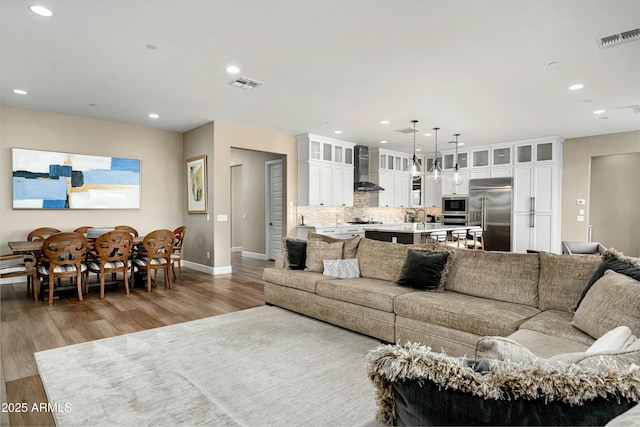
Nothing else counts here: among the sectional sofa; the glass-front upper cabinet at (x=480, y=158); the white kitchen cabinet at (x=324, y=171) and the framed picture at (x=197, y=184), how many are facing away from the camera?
0

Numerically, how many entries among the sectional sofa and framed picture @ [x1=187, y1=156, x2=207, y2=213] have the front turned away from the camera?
0

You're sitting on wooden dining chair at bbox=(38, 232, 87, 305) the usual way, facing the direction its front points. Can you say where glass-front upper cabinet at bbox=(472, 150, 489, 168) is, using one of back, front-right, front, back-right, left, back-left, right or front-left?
right

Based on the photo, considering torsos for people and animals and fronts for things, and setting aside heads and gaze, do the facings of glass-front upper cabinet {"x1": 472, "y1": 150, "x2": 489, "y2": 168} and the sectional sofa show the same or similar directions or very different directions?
same or similar directions

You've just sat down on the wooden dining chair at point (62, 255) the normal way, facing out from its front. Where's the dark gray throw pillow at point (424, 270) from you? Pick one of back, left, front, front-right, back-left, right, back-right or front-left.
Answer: back-right

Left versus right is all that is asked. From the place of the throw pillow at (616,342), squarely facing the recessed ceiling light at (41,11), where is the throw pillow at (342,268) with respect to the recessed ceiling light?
right

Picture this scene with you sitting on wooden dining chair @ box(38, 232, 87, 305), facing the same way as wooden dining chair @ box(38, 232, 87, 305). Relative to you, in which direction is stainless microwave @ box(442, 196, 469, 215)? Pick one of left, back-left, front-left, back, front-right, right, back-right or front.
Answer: right

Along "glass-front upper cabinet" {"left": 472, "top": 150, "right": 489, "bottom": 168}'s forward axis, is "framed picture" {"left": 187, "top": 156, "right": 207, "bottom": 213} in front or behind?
in front

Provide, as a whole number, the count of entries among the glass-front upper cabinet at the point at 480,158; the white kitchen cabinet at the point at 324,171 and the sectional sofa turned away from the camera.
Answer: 0

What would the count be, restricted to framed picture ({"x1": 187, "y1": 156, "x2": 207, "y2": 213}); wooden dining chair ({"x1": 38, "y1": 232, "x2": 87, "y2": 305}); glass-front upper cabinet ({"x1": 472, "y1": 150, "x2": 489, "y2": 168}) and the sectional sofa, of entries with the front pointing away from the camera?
1

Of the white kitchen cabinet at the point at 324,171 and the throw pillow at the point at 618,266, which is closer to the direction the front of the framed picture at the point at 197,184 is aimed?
the throw pillow

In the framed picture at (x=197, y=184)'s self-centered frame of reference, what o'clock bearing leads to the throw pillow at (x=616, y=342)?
The throw pillow is roughly at 10 o'clock from the framed picture.

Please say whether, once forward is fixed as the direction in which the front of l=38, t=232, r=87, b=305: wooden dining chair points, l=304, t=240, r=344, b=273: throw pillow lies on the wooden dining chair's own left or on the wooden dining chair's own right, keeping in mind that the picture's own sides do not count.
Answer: on the wooden dining chair's own right

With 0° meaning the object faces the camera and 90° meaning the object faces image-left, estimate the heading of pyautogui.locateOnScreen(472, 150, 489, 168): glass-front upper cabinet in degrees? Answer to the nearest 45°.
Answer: approximately 45°

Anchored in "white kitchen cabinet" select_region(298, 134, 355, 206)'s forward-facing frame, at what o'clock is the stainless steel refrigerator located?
The stainless steel refrigerator is roughly at 10 o'clock from the white kitchen cabinet.

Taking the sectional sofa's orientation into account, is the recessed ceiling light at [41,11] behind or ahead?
ahead

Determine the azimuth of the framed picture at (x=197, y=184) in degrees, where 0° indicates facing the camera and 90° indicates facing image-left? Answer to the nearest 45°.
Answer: approximately 45°

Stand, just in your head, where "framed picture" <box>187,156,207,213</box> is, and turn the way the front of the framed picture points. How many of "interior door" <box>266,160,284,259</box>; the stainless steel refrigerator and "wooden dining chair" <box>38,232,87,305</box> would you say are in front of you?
1

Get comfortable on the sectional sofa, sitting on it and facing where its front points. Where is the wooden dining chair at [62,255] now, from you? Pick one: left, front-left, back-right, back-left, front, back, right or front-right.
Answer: front-right

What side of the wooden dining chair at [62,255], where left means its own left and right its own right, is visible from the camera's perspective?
back

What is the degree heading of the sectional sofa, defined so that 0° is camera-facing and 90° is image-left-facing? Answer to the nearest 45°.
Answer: approximately 45°
